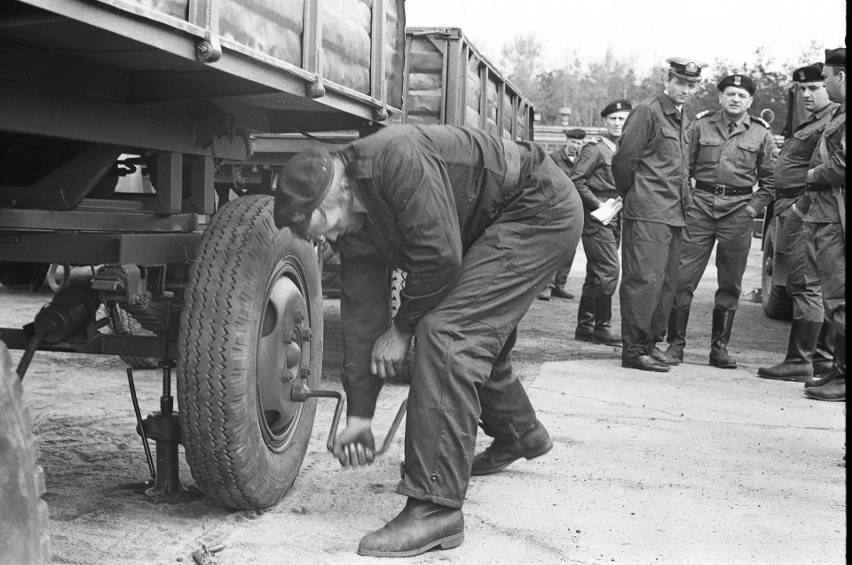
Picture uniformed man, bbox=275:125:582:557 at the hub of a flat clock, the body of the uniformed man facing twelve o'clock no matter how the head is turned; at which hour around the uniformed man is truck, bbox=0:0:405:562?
The truck is roughly at 12 o'clock from the uniformed man.

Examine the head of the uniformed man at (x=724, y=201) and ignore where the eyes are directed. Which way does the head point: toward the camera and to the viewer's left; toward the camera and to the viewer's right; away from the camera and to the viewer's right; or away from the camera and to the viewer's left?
toward the camera and to the viewer's left

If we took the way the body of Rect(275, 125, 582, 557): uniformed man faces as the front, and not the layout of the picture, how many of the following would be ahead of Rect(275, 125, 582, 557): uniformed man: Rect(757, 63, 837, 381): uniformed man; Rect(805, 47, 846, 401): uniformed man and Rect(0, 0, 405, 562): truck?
1

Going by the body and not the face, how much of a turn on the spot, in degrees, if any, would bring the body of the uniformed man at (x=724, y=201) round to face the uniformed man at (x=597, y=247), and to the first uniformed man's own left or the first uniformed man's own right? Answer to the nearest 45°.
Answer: approximately 135° to the first uniformed man's own right

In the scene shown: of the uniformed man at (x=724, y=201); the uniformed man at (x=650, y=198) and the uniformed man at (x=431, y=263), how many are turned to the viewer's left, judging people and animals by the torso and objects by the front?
1

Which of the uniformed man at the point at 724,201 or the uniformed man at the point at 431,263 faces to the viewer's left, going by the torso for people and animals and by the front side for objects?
the uniformed man at the point at 431,263

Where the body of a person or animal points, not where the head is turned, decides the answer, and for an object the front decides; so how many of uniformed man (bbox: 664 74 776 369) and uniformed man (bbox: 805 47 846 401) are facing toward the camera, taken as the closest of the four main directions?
1

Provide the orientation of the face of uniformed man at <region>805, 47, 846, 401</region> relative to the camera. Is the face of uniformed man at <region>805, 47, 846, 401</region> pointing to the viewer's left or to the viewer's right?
to the viewer's left

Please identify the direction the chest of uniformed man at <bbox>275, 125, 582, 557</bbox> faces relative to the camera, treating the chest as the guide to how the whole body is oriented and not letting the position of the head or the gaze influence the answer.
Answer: to the viewer's left

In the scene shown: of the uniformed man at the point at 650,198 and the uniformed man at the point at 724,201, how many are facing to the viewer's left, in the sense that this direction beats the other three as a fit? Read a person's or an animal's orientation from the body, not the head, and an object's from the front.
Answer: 0

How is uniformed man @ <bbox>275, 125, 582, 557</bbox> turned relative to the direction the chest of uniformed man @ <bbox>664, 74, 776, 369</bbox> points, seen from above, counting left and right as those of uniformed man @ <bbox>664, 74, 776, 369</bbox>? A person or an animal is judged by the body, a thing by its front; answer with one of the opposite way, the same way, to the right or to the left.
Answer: to the right

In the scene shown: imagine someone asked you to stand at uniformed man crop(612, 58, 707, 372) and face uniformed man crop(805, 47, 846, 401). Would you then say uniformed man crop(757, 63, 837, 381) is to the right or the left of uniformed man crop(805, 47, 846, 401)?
left
